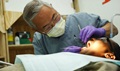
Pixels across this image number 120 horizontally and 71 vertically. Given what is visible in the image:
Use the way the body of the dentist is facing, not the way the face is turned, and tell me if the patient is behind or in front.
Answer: in front

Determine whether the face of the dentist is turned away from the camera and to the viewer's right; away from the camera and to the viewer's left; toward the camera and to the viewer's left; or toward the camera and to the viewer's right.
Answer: toward the camera and to the viewer's right

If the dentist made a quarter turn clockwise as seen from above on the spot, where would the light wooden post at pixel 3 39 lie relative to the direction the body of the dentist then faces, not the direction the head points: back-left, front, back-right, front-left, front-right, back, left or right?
front-right

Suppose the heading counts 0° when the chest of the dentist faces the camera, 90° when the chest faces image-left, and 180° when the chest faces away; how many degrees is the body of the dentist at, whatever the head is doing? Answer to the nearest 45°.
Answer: approximately 0°
